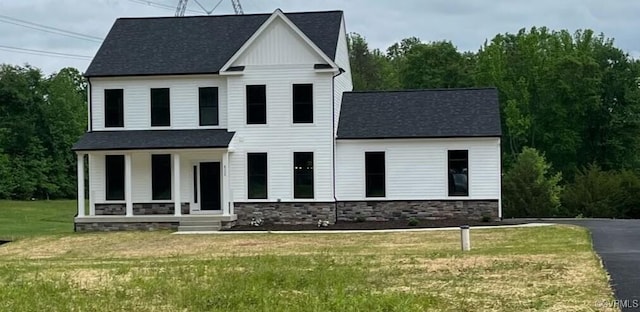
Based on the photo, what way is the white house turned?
toward the camera

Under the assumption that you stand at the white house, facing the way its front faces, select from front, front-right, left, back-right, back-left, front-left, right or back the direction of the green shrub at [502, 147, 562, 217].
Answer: back-left
